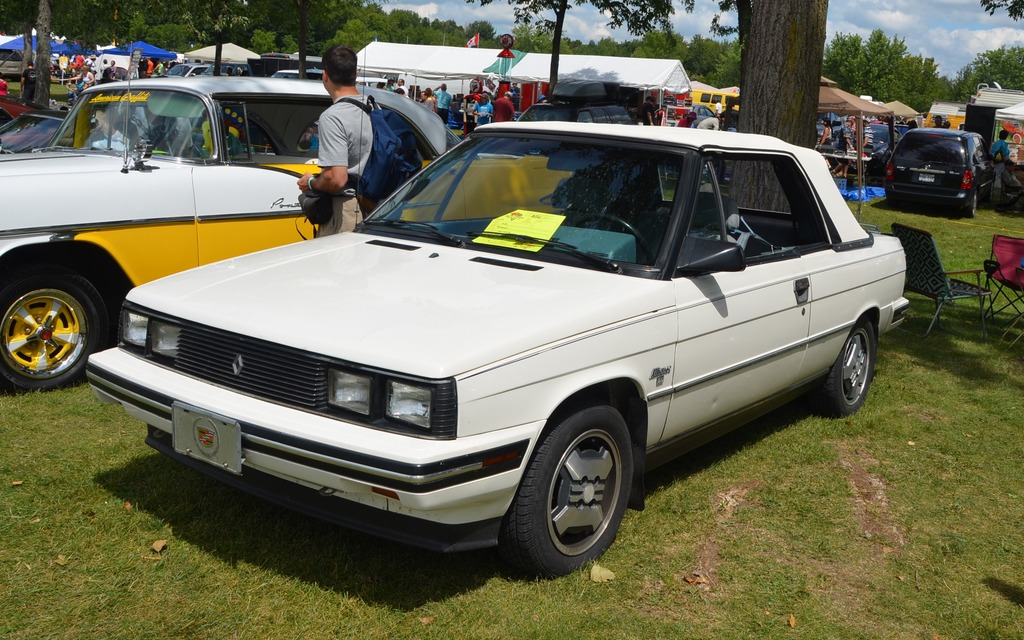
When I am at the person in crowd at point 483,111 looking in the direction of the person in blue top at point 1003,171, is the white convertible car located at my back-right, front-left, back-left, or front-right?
front-right

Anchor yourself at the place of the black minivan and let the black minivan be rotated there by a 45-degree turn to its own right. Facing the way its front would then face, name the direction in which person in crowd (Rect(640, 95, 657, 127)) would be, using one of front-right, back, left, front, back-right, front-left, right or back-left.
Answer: back-left

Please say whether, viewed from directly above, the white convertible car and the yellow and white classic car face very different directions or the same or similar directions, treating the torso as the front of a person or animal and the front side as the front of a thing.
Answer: same or similar directions

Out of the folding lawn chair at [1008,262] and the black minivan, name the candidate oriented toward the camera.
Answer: the folding lawn chair

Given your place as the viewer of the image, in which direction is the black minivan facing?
facing away from the viewer and to the right of the viewer

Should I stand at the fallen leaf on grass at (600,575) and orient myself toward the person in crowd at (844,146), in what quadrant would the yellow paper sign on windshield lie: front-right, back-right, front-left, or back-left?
front-left

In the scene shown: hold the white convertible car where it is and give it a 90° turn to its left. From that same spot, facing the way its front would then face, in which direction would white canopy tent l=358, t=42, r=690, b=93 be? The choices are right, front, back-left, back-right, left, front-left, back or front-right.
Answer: back-left

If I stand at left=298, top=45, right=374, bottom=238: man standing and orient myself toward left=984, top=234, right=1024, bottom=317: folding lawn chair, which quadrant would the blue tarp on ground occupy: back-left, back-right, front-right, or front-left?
front-left

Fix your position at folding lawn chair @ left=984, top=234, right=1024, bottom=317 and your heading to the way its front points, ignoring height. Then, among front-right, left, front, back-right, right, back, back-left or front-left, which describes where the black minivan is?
back

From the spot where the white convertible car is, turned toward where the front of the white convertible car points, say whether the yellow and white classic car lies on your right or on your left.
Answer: on your right

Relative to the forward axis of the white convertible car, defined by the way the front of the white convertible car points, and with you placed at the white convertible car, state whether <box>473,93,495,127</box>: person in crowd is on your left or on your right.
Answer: on your right

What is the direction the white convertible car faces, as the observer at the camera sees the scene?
facing the viewer and to the left of the viewer

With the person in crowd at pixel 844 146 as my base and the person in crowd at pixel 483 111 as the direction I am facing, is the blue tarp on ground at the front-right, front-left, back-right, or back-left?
back-left
